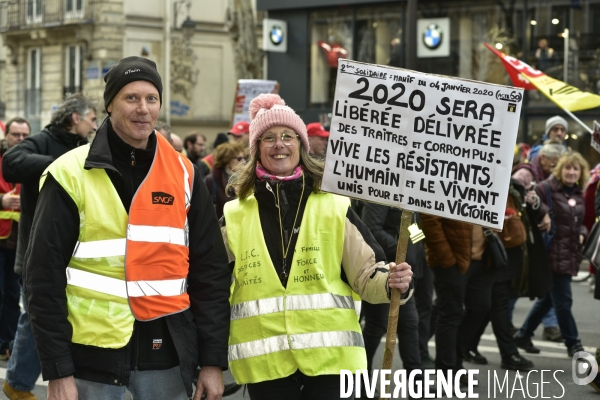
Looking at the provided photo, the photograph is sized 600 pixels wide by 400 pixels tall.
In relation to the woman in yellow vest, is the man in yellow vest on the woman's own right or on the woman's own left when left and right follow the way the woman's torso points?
on the woman's own right

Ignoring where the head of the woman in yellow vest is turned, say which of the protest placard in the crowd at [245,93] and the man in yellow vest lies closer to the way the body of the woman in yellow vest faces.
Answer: the man in yellow vest

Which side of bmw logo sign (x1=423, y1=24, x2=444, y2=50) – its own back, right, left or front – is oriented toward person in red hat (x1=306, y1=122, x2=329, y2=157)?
front

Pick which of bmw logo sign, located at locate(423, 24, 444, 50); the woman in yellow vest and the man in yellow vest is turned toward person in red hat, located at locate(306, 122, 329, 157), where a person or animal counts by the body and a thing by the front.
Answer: the bmw logo sign

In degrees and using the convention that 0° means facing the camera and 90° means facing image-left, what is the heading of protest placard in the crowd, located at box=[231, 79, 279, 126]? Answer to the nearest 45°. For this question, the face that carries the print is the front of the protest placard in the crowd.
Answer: approximately 0°

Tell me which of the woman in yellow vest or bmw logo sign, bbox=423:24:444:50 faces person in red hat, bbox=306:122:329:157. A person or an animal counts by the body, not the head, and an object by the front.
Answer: the bmw logo sign

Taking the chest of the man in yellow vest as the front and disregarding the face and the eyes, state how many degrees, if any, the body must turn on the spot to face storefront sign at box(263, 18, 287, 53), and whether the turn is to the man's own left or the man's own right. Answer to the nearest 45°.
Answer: approximately 180°

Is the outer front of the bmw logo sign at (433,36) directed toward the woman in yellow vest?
yes

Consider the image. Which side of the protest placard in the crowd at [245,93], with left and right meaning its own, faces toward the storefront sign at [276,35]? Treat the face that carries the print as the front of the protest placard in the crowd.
back
